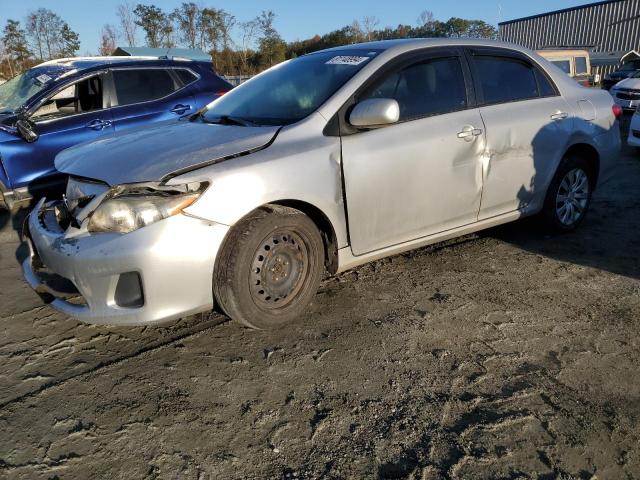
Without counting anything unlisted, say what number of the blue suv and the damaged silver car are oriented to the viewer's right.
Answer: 0

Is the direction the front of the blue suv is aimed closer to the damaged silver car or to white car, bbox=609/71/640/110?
the damaged silver car

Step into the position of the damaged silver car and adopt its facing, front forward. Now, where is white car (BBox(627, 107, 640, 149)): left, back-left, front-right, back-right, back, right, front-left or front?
back

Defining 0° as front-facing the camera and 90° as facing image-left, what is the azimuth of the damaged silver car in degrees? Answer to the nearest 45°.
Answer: approximately 45°

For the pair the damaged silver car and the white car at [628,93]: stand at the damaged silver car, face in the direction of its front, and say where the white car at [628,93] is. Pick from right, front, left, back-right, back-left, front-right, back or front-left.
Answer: back

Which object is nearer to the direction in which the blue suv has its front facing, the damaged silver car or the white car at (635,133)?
the damaged silver car

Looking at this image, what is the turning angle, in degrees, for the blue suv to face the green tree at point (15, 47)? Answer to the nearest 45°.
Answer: approximately 135° to its right

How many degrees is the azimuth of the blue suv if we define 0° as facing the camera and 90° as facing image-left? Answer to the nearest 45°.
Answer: approximately 45°

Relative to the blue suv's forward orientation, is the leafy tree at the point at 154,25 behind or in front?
behind
